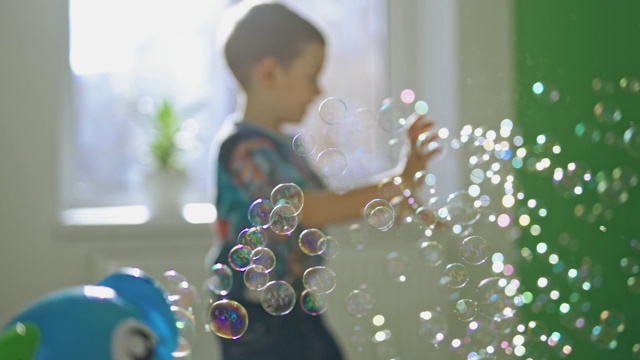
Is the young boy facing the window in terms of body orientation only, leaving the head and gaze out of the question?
no

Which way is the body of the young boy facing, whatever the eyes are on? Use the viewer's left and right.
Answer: facing to the right of the viewer

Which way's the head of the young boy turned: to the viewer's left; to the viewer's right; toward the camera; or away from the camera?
to the viewer's right
